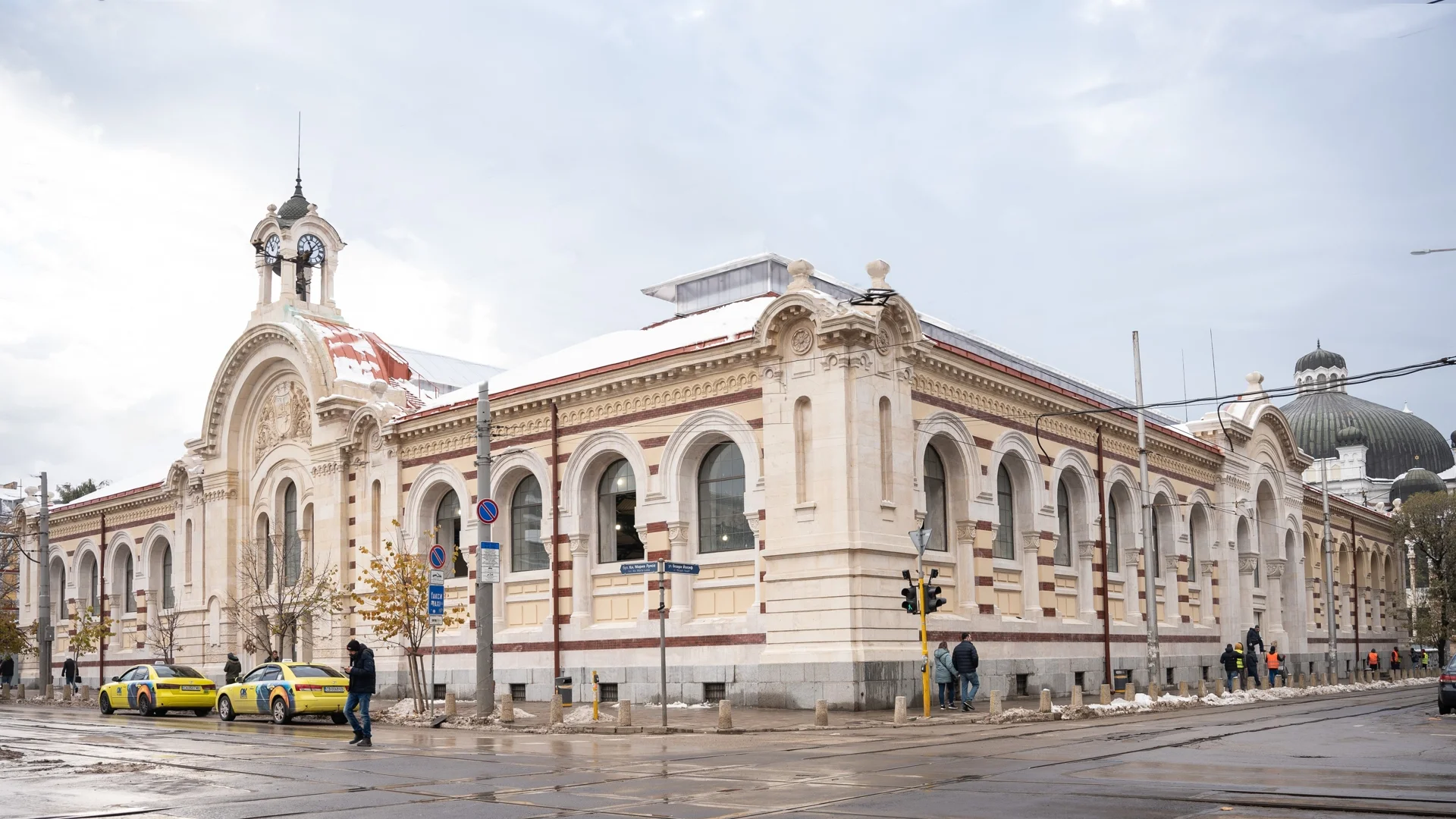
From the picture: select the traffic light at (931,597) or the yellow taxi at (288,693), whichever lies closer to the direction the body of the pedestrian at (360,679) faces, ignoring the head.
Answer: the yellow taxi

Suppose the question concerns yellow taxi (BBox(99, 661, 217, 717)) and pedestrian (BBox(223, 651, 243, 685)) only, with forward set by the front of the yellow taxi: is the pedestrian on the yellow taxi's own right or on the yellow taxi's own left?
on the yellow taxi's own right

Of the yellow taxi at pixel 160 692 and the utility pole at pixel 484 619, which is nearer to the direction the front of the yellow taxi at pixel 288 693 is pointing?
the yellow taxi

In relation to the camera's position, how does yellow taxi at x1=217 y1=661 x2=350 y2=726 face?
facing away from the viewer and to the left of the viewer

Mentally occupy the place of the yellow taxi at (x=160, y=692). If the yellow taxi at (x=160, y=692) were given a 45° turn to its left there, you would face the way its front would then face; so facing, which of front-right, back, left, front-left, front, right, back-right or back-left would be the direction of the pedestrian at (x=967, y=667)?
back-left

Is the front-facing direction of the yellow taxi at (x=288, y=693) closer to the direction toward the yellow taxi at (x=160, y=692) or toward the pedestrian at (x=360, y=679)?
the yellow taxi

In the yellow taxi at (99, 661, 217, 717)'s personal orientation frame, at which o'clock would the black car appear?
The black car is roughly at 6 o'clock from the yellow taxi.

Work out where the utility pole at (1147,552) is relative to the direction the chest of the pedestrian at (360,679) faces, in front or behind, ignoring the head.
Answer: behind

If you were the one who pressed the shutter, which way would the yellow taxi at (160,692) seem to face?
facing away from the viewer and to the left of the viewer

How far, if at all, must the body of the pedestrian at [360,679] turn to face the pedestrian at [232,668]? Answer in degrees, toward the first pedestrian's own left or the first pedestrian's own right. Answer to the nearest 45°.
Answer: approximately 90° to the first pedestrian's own right

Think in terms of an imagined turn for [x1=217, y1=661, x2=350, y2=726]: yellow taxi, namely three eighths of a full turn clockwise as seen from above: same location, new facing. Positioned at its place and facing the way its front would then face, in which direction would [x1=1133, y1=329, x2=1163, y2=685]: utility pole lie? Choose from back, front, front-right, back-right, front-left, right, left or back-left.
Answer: front

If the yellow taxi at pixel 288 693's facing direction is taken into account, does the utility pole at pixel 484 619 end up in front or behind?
behind

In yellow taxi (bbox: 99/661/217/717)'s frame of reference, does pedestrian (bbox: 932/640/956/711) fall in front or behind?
behind

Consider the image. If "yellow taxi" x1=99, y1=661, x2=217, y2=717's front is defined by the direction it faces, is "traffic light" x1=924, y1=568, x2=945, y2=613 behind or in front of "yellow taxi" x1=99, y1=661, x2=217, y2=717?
behind
